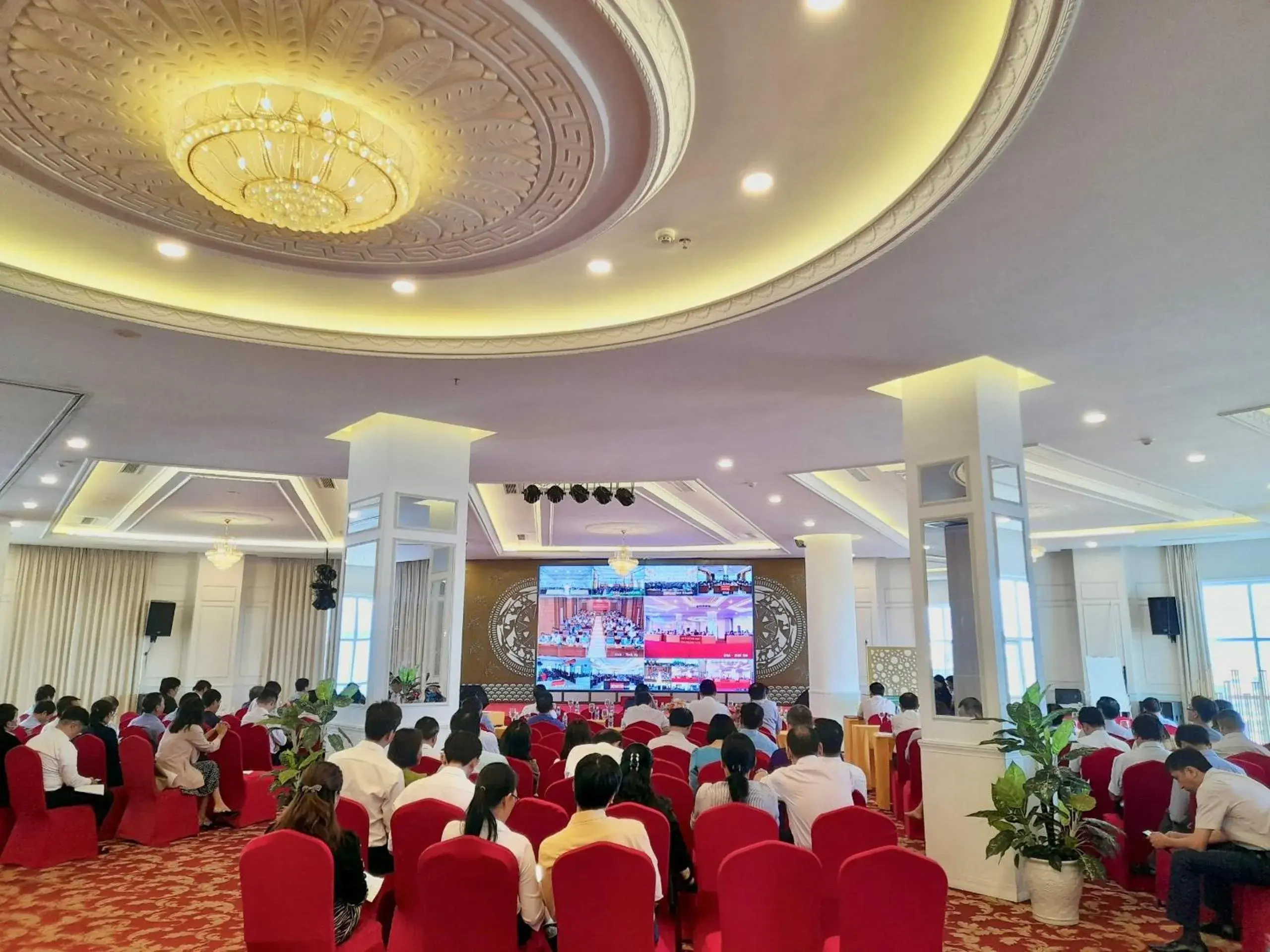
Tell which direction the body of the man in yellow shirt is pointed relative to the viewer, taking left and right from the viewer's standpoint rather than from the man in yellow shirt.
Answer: facing away from the viewer

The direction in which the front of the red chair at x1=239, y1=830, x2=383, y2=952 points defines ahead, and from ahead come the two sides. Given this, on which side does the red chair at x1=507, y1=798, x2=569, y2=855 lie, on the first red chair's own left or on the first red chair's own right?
on the first red chair's own right

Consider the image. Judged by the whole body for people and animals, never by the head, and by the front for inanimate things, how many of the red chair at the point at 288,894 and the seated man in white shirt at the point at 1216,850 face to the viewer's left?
1

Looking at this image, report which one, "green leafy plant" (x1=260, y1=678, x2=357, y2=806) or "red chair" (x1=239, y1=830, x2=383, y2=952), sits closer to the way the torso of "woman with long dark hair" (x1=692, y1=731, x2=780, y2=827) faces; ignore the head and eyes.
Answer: the green leafy plant

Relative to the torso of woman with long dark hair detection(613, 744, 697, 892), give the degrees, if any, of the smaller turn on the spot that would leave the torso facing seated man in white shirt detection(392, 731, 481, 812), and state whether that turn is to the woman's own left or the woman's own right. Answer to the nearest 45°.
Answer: approximately 90° to the woman's own left

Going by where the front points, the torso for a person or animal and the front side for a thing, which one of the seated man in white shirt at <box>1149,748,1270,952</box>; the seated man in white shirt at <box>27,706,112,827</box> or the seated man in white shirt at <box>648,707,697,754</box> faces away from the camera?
the seated man in white shirt at <box>648,707,697,754</box>

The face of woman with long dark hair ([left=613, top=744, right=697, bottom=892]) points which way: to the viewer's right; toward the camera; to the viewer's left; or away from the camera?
away from the camera

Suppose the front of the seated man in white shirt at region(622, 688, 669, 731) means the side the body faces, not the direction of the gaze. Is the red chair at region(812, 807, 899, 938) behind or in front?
behind

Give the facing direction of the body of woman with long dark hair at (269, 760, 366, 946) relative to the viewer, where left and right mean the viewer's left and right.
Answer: facing away from the viewer and to the right of the viewer

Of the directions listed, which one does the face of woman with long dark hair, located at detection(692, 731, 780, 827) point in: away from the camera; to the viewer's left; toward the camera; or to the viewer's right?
away from the camera

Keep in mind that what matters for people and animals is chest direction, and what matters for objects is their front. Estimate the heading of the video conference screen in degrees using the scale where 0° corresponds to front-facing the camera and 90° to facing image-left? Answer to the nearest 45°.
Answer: approximately 0°

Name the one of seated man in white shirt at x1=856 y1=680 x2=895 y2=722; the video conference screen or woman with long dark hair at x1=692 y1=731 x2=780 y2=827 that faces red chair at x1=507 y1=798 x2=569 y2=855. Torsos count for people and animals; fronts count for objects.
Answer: the video conference screen

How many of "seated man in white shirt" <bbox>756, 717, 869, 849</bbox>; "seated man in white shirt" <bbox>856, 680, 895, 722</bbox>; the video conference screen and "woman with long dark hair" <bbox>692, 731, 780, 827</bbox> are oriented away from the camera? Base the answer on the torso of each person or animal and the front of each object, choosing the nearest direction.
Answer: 3

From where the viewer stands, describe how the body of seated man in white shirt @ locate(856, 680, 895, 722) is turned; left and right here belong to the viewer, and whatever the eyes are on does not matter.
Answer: facing away from the viewer

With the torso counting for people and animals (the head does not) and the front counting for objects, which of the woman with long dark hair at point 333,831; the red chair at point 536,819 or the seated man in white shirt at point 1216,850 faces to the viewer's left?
the seated man in white shirt

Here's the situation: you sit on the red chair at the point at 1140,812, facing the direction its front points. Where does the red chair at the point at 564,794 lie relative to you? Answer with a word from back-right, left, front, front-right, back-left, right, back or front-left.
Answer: left

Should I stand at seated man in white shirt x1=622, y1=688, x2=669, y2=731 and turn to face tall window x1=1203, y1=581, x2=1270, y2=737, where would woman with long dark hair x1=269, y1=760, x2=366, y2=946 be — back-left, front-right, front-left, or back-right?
back-right

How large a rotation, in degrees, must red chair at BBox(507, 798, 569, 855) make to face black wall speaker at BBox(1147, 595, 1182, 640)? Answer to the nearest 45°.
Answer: approximately 45° to its right
